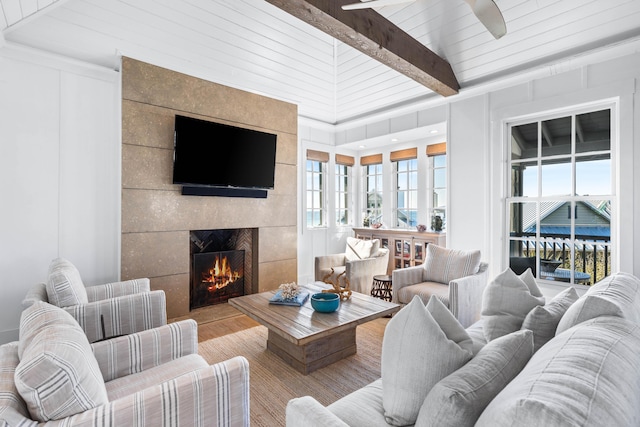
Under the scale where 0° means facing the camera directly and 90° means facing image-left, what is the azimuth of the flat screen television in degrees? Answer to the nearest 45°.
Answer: approximately 315°

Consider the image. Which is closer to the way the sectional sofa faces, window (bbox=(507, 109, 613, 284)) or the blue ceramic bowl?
the blue ceramic bowl

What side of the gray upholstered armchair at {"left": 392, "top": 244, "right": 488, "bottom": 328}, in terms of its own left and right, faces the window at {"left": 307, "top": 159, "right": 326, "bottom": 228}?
right

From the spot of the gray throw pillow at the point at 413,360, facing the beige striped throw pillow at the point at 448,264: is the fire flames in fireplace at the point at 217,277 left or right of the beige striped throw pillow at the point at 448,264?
left

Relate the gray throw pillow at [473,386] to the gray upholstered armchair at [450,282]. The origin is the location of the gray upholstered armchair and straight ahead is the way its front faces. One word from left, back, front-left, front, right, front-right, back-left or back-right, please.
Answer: front-left

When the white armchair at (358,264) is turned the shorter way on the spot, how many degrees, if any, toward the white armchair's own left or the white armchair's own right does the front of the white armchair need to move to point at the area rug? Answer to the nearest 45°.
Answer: approximately 45° to the white armchair's own left

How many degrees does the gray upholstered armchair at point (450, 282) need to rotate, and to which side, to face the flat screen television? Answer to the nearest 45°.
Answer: approximately 45° to its right

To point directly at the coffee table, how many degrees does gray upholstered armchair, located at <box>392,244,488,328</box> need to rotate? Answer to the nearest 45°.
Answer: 0° — it already faces it

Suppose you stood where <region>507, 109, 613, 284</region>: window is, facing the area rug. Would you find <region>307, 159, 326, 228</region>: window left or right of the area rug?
right

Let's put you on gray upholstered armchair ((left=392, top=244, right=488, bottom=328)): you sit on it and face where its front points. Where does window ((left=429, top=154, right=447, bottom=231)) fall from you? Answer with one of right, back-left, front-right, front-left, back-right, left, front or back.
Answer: back-right

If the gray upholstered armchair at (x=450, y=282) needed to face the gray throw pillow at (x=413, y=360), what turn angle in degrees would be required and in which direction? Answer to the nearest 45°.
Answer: approximately 45° to its left

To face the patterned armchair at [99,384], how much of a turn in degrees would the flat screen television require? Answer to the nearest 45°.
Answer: approximately 45° to its right
